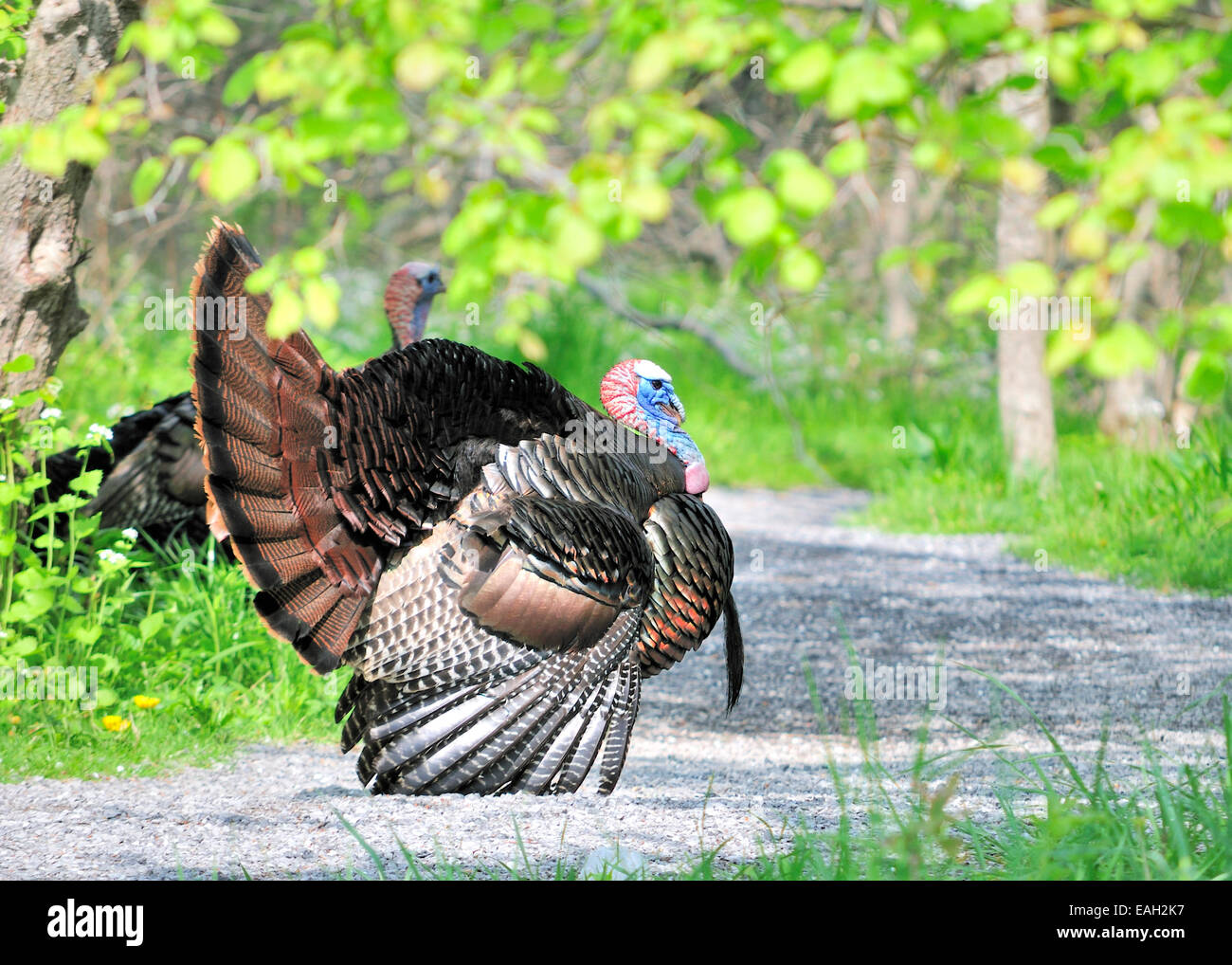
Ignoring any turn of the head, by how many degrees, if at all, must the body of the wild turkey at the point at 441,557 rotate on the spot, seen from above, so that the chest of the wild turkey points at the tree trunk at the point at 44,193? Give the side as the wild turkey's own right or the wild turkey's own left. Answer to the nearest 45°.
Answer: approximately 135° to the wild turkey's own left

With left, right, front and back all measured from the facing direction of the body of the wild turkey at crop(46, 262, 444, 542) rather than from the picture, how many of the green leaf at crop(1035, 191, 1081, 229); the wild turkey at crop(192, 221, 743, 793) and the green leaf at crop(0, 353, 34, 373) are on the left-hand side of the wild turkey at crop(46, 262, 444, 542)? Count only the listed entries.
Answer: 0

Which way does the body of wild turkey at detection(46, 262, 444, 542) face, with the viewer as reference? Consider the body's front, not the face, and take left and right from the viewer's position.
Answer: facing to the right of the viewer

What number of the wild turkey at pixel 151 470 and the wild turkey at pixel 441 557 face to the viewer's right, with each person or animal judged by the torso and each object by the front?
2

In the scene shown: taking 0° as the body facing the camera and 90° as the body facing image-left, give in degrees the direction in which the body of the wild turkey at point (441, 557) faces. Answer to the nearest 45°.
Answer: approximately 270°

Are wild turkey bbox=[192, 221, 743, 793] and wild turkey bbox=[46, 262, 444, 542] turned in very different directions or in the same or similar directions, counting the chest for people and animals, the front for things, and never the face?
same or similar directions

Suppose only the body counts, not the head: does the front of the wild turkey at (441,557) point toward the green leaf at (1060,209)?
no
